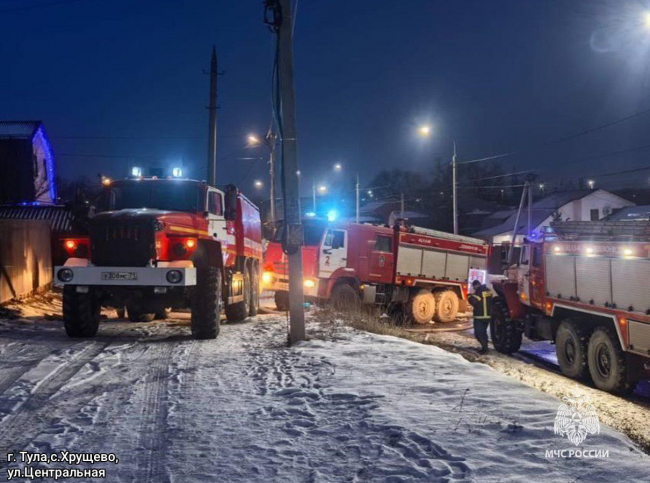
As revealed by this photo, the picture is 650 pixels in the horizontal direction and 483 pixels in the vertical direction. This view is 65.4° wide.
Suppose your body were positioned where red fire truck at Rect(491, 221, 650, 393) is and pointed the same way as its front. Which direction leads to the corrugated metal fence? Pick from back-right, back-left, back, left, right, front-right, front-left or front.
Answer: front-left

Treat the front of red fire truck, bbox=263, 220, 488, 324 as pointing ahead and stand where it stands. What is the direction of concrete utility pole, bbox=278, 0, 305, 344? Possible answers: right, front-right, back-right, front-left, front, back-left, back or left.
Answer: front-left

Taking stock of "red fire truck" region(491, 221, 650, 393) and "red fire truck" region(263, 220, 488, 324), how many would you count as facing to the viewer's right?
0

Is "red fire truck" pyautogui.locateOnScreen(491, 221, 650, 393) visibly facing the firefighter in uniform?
yes

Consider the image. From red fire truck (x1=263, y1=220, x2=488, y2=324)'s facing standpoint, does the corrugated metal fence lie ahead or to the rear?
ahead

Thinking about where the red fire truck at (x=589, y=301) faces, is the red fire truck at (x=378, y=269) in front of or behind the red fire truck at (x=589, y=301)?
in front

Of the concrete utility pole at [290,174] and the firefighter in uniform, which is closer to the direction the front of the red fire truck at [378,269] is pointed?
the concrete utility pole

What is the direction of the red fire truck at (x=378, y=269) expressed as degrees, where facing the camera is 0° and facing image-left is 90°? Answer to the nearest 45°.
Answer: approximately 45°

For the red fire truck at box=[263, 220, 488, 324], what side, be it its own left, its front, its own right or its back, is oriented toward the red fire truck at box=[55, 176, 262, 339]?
front

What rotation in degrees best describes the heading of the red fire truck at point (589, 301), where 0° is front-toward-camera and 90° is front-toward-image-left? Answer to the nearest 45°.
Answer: approximately 135°
